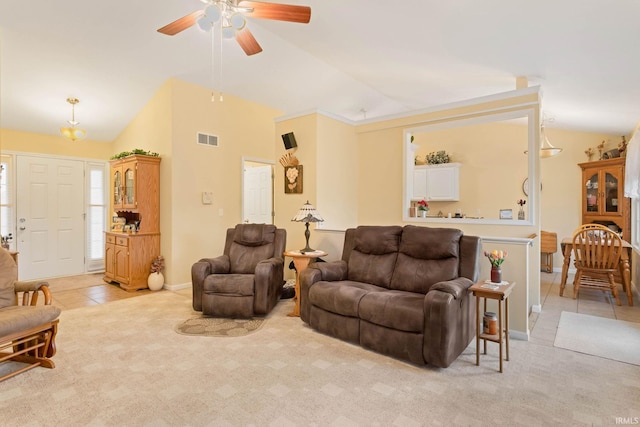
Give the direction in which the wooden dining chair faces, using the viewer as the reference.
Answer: facing away from the viewer

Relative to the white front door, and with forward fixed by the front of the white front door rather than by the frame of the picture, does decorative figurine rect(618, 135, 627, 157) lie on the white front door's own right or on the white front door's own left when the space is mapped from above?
on the white front door's own left

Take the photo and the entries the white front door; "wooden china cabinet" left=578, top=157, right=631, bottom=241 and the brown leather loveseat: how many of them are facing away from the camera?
0

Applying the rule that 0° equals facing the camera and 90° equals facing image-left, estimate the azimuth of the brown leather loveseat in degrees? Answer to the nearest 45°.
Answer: approximately 45°

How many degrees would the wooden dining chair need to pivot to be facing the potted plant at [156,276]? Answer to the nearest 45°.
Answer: approximately 135° to its left

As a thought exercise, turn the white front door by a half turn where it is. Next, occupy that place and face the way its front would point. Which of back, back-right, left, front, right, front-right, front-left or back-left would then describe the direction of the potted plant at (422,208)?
back-right

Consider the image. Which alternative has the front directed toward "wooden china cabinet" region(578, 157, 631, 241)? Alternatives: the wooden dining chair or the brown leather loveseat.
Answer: the wooden dining chair

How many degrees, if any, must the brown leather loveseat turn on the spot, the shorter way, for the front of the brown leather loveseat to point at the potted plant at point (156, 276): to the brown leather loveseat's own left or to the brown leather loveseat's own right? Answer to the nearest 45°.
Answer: approximately 45° to the brown leather loveseat's own right

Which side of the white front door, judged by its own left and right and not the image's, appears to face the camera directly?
front

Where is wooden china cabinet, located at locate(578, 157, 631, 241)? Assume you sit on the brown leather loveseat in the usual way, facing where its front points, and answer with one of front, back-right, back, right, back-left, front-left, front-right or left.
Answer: back

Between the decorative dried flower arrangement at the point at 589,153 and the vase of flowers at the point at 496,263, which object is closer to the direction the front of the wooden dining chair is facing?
the decorative dried flower arrangement

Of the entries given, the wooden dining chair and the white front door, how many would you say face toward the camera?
1

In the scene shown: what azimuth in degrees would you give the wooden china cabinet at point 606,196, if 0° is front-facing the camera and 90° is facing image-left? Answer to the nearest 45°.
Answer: approximately 45°
